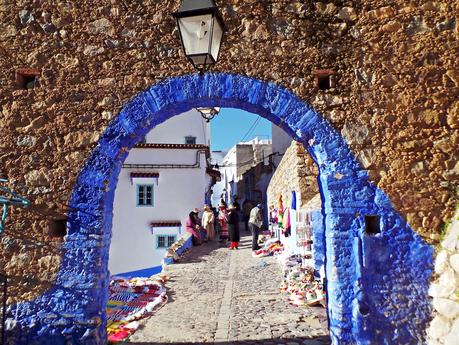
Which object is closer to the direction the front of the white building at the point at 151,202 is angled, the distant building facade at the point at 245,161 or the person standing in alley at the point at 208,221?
the person standing in alley

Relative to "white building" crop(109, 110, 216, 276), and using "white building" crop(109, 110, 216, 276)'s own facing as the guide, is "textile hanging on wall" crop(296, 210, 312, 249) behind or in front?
in front

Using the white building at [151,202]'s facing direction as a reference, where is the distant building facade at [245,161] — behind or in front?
behind

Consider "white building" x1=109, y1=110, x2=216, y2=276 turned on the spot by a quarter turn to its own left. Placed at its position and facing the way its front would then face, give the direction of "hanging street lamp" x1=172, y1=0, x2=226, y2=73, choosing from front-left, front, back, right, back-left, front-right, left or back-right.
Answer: right

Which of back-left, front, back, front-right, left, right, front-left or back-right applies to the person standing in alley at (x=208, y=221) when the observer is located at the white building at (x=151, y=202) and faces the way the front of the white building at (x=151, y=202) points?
front-left

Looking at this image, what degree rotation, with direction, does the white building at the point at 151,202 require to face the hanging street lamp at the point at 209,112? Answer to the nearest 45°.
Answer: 0° — it already faces it

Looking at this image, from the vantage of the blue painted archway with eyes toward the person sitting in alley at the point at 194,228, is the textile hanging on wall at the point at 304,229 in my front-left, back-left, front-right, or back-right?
front-right

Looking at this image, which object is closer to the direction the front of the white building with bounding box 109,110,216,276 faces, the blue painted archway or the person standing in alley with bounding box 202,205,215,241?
the blue painted archway

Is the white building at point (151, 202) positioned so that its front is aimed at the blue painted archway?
yes

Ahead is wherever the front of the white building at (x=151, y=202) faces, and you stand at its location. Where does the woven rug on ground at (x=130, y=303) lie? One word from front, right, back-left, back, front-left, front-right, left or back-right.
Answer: front

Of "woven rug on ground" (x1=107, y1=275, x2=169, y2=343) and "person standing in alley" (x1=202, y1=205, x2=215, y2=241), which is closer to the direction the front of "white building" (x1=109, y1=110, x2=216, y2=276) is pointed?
the woven rug on ground

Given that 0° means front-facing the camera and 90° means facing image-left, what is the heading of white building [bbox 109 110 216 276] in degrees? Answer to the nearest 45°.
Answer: approximately 0°
